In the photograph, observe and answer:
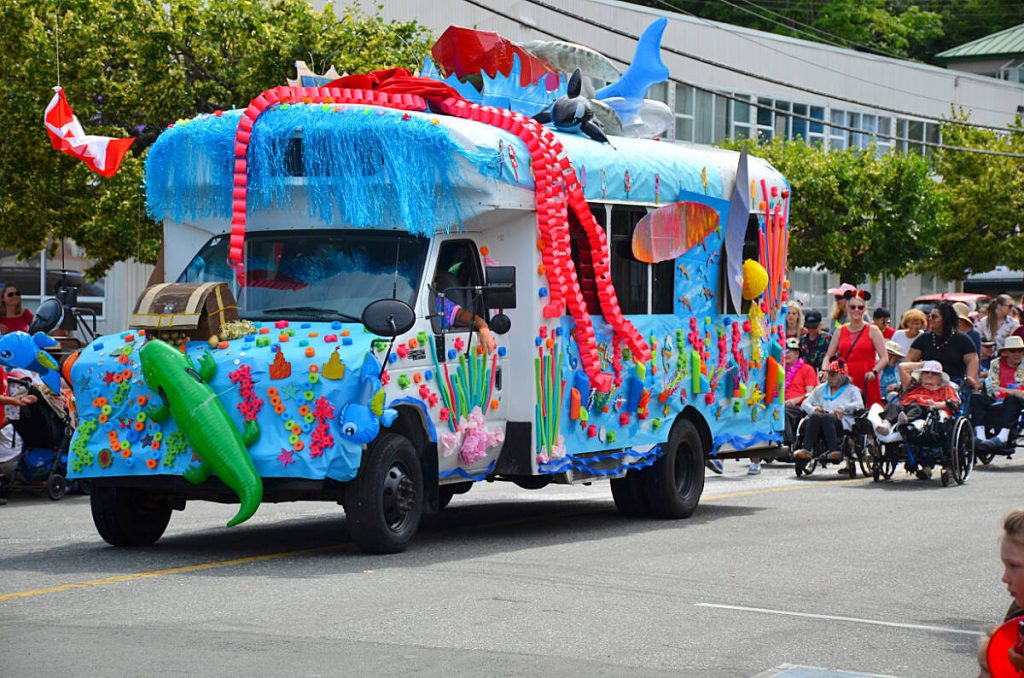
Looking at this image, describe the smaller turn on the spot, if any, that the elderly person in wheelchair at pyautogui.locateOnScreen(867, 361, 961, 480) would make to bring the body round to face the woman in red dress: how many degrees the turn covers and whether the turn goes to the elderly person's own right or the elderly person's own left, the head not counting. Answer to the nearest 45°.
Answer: approximately 90° to the elderly person's own right

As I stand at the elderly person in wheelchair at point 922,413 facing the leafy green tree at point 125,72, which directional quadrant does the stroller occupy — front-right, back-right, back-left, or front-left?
front-left

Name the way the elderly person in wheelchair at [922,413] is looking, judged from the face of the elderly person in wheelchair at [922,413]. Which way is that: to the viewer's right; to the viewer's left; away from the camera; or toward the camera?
toward the camera

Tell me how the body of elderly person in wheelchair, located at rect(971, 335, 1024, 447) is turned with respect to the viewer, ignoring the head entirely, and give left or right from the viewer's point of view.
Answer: facing the viewer and to the left of the viewer

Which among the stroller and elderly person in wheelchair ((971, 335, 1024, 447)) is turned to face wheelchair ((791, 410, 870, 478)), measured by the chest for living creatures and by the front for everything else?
the elderly person in wheelchair

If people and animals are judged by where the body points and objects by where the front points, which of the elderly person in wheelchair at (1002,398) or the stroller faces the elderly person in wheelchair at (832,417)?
the elderly person in wheelchair at (1002,398)

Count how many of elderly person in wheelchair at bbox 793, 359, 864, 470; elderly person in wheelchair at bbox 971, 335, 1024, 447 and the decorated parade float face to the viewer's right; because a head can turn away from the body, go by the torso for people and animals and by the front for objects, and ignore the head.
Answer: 0

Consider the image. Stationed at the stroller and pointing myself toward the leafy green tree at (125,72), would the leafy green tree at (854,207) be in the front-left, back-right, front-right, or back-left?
front-right

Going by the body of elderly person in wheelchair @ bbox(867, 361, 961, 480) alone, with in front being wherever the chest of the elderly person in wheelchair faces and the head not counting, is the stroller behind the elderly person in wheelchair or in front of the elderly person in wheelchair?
in front

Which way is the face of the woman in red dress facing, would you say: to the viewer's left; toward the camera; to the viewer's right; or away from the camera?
toward the camera

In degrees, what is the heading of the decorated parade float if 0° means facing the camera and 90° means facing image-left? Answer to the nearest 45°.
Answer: approximately 45°

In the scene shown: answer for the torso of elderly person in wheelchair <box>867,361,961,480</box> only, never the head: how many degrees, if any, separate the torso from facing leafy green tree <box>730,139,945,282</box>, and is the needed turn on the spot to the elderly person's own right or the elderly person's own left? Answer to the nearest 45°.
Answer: approximately 135° to the elderly person's own right

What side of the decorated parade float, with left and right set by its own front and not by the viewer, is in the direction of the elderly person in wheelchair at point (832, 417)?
back

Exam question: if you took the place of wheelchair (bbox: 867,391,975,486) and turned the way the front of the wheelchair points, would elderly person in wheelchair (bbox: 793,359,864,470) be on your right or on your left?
on your right

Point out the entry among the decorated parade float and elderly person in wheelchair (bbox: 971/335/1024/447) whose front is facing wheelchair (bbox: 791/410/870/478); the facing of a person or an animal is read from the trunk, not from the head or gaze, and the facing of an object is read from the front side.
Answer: the elderly person in wheelchair
